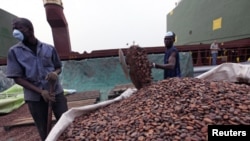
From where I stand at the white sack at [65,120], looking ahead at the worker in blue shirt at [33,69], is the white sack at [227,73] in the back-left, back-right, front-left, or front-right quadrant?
back-right

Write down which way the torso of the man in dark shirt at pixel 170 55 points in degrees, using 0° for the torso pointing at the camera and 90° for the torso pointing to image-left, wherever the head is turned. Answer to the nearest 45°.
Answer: approximately 90°

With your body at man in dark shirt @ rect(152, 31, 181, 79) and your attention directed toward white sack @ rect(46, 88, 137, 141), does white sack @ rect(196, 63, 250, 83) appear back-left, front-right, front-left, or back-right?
back-left

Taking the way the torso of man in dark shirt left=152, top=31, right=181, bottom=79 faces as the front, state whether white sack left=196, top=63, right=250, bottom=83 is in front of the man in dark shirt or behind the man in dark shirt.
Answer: behind

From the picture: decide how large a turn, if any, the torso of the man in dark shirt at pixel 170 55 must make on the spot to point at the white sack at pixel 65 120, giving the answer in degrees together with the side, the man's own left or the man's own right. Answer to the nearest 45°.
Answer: approximately 45° to the man's own left

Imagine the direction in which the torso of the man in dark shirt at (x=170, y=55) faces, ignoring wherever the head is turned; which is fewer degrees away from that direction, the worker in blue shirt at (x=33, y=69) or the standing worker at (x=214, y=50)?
the worker in blue shirt

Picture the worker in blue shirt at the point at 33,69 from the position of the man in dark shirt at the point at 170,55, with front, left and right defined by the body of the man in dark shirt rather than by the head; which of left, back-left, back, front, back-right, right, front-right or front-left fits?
front-left

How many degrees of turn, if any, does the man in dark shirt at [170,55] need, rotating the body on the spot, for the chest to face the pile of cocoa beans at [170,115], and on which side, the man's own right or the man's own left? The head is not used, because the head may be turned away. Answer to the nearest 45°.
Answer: approximately 90° to the man's own left
